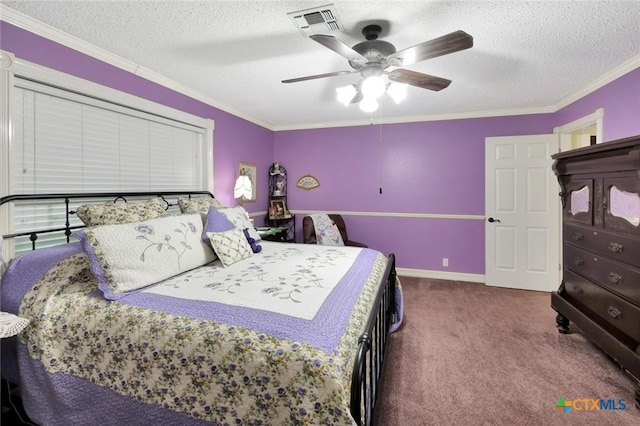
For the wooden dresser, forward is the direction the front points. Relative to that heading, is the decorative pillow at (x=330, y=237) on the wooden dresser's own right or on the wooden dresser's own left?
on the wooden dresser's own right

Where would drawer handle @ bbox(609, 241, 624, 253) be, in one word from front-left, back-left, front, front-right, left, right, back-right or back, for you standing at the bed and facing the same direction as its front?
front-left

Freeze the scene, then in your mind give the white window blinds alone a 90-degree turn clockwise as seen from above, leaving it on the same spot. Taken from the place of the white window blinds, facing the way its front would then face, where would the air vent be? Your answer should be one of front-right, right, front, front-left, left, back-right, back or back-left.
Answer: left

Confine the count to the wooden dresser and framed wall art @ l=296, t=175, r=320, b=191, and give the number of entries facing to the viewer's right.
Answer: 0

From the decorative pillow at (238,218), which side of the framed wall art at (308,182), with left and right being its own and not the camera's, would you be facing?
front

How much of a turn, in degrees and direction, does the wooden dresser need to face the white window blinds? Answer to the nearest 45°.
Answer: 0° — it already faces it

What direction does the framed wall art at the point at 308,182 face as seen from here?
toward the camera

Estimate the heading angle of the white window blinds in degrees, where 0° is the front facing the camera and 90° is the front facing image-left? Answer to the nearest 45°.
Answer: approximately 315°
